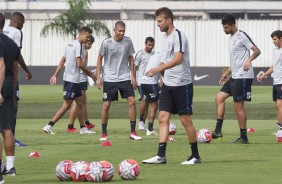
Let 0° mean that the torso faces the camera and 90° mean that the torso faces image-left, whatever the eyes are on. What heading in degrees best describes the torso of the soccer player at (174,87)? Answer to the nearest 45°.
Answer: approximately 90°

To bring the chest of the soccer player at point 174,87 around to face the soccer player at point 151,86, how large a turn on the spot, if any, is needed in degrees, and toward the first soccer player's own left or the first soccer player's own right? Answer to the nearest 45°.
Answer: approximately 90° to the first soccer player's own right

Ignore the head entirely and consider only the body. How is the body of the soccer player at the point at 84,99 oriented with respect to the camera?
to the viewer's right

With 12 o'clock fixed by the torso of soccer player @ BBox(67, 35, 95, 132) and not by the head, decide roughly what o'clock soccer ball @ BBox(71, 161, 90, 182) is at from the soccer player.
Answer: The soccer ball is roughly at 3 o'clock from the soccer player.

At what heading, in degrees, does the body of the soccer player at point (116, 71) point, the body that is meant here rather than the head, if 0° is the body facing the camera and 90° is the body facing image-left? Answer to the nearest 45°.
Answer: approximately 0°

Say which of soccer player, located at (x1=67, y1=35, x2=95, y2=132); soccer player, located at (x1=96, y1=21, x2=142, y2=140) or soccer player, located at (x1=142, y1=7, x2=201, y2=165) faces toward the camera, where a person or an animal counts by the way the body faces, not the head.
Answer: soccer player, located at (x1=96, y1=21, x2=142, y2=140)

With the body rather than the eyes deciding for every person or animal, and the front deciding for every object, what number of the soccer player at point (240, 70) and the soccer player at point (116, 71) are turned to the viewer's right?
0

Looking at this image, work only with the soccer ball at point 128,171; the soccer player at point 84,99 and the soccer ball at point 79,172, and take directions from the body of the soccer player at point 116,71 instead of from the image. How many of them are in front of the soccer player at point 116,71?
2
